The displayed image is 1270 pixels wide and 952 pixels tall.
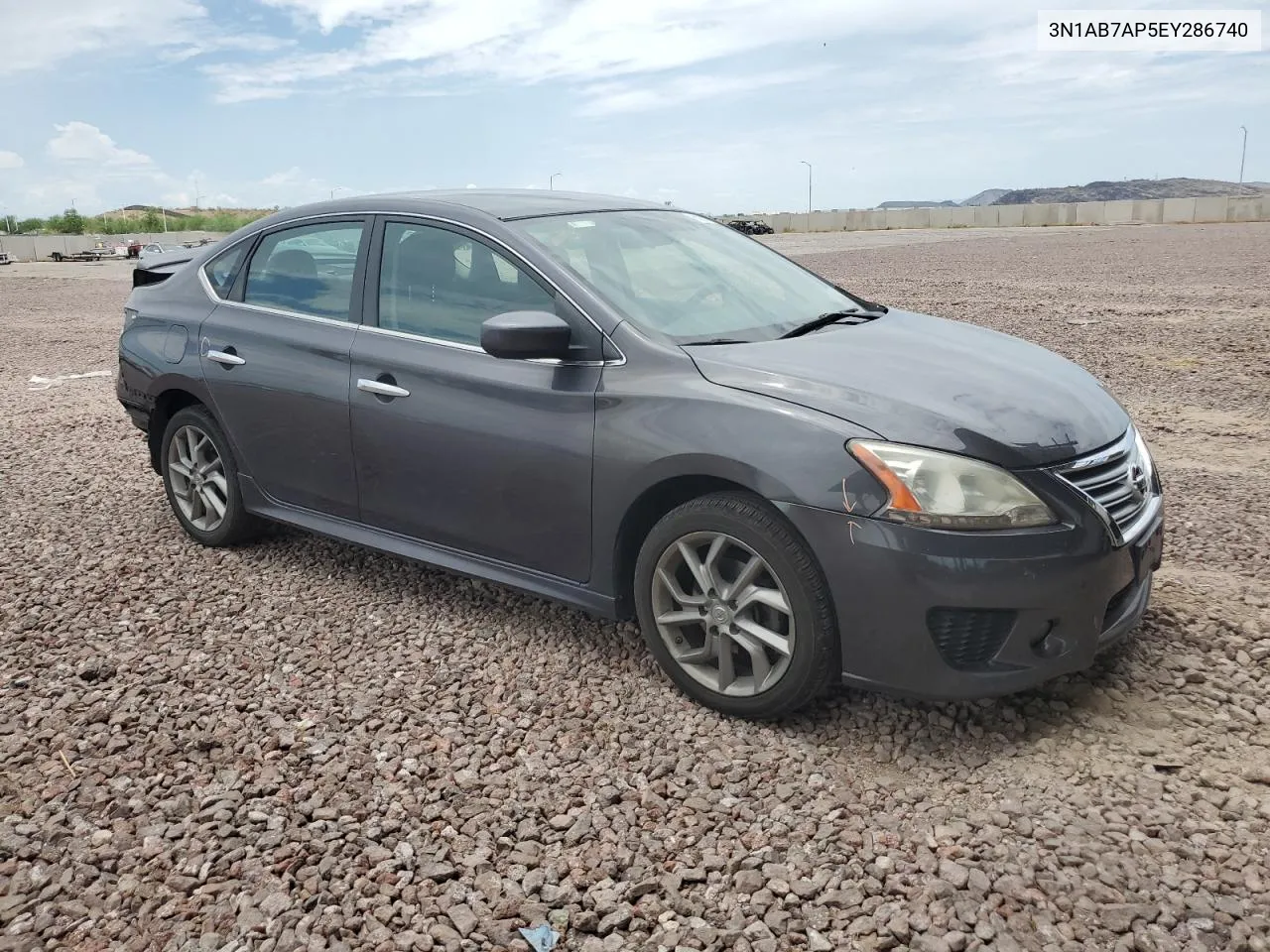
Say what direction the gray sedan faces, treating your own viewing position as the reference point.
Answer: facing the viewer and to the right of the viewer

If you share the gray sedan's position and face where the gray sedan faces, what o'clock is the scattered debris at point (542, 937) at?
The scattered debris is roughly at 2 o'clock from the gray sedan.
